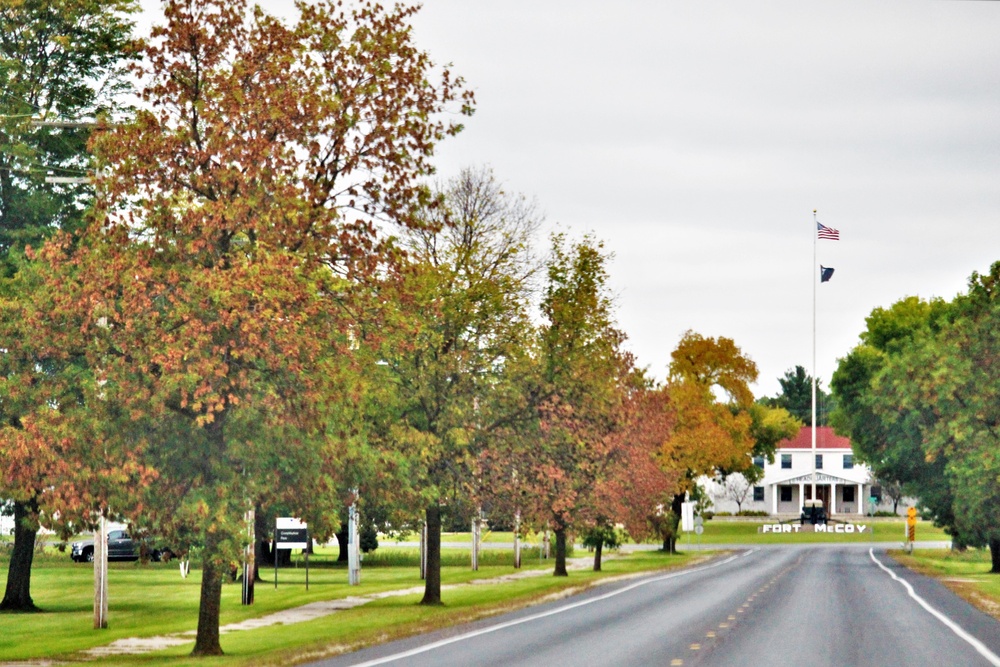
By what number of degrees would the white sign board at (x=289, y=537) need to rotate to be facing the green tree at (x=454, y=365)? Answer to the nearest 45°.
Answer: approximately 45° to its left

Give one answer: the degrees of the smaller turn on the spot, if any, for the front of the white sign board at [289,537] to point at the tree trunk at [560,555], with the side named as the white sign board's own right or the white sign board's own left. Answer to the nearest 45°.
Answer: approximately 135° to the white sign board's own left

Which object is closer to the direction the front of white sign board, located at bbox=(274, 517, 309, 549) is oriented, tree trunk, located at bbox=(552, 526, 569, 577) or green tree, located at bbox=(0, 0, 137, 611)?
the green tree

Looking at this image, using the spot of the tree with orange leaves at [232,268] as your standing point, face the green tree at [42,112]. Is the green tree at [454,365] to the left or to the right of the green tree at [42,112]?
right

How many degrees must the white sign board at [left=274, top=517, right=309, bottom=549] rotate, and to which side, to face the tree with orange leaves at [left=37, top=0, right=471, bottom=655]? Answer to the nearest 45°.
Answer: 0° — it already faces it

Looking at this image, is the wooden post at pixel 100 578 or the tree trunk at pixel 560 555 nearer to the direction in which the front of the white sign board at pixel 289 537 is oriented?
the wooden post

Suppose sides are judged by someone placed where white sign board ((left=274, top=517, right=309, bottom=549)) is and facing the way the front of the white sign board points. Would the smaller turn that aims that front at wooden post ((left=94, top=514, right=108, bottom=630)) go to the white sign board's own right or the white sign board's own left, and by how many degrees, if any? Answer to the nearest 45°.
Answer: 0° — it already faces it

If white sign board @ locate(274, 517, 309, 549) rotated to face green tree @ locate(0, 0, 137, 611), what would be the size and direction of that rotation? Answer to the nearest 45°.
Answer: approximately 45° to its right

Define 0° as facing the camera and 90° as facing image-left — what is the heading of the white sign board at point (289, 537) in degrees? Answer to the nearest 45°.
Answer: approximately 0°
